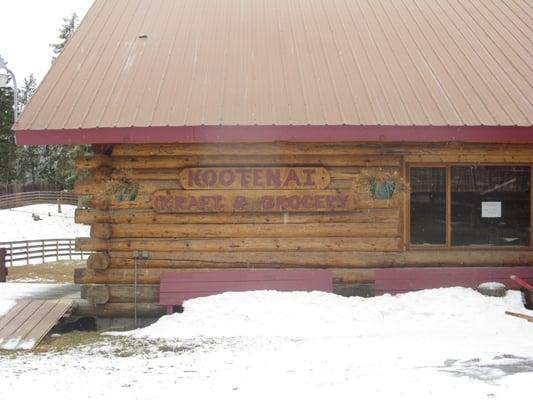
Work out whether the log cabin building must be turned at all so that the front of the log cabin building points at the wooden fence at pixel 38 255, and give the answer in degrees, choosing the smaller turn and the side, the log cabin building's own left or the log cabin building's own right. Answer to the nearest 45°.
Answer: approximately 135° to the log cabin building's own right

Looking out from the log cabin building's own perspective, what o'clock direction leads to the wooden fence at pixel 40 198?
The wooden fence is roughly at 5 o'clock from the log cabin building.

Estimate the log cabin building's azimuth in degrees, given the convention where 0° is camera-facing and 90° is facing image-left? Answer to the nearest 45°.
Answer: approximately 0°

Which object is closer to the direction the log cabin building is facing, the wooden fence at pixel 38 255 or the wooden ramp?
the wooden ramp

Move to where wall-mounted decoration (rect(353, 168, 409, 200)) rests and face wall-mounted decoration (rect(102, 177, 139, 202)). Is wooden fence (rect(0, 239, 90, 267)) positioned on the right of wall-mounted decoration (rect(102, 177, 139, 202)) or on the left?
right

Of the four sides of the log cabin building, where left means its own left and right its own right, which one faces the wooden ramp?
right
